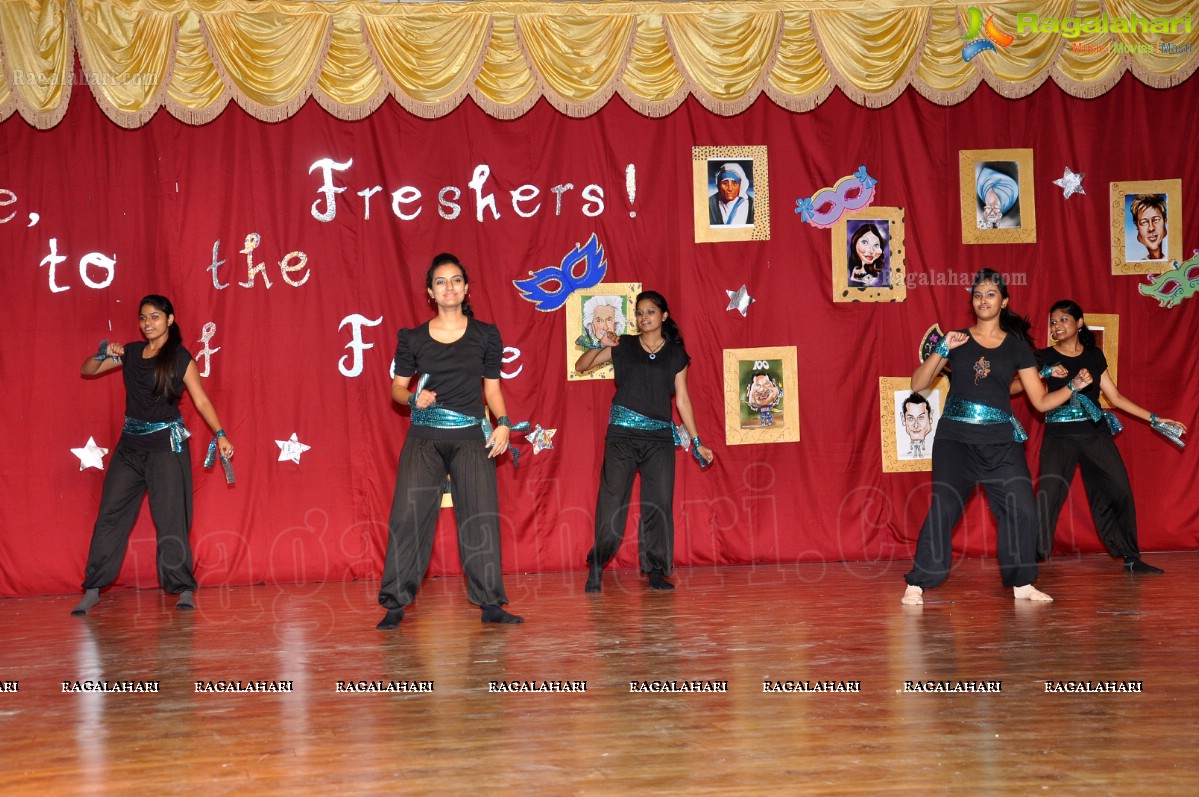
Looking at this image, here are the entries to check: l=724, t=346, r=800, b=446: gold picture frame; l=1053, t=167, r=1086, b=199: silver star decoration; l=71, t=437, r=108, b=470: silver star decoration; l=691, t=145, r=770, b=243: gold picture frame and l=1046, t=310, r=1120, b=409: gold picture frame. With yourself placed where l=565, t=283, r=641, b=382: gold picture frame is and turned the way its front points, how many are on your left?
4

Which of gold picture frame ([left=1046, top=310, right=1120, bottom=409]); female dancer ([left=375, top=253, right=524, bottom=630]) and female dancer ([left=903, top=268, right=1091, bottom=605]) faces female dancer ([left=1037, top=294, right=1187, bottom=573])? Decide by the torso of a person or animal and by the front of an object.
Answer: the gold picture frame

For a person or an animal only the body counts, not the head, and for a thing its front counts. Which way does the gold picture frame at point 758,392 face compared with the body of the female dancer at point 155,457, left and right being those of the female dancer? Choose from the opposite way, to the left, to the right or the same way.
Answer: the same way

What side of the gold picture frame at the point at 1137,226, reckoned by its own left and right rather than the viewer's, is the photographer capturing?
front

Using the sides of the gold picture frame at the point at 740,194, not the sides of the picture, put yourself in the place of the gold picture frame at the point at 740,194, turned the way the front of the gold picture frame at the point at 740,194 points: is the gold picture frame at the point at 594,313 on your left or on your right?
on your right

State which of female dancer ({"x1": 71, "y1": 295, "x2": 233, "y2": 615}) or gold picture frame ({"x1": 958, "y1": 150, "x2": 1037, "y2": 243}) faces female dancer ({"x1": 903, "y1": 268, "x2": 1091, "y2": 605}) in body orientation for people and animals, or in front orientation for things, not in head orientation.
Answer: the gold picture frame

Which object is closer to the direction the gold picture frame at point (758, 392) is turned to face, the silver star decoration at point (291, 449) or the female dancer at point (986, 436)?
the female dancer

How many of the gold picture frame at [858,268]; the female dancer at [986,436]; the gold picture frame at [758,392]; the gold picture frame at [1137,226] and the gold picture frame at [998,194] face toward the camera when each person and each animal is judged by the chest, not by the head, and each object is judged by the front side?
5

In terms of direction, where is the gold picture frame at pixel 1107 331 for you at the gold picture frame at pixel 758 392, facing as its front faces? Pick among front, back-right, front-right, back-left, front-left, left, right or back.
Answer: left

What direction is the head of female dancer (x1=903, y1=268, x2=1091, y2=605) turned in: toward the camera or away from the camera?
toward the camera

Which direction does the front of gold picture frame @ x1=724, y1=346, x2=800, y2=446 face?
toward the camera

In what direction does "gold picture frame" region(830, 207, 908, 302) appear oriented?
toward the camera

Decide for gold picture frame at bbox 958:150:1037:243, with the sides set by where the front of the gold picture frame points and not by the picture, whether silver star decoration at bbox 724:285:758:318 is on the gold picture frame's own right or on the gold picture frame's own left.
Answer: on the gold picture frame's own right

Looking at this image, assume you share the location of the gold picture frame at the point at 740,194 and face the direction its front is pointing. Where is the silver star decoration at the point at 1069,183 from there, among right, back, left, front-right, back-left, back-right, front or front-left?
left

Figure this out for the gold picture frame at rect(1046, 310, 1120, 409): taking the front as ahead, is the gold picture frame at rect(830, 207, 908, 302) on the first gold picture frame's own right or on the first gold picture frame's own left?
on the first gold picture frame's own right

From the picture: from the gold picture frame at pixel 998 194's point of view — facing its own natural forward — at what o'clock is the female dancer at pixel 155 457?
The female dancer is roughly at 2 o'clock from the gold picture frame.
